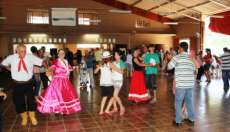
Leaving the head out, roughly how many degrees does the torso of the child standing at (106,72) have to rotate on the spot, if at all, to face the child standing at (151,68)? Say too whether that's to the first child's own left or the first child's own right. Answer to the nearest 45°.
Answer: approximately 45° to the first child's own right

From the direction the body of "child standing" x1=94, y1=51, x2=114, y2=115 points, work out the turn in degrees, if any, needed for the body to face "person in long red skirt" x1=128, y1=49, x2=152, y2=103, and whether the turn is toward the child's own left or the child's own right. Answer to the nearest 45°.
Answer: approximately 45° to the child's own right

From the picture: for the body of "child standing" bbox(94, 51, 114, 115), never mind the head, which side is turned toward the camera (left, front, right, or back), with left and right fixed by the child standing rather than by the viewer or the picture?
back

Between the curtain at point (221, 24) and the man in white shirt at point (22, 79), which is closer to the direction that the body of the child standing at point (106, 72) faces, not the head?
the curtain

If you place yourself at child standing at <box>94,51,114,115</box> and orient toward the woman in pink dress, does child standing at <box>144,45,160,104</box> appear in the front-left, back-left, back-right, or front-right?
back-right

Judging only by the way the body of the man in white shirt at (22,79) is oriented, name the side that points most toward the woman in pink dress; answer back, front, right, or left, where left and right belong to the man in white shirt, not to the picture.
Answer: left

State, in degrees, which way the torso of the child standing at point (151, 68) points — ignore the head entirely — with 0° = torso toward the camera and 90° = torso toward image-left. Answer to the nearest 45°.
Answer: approximately 45°
